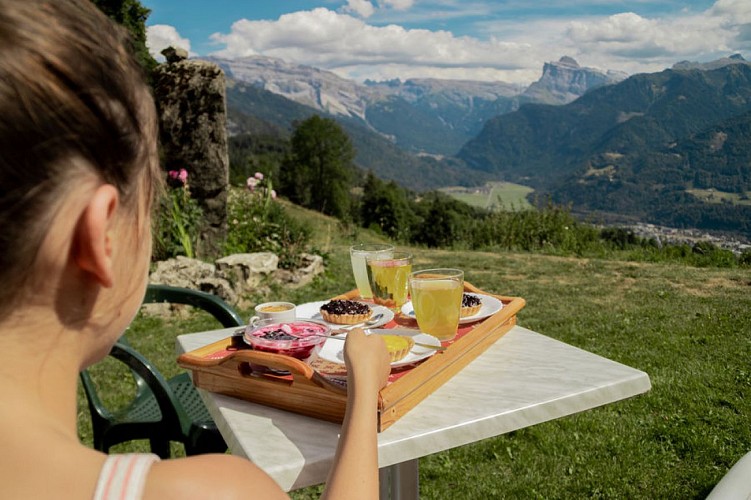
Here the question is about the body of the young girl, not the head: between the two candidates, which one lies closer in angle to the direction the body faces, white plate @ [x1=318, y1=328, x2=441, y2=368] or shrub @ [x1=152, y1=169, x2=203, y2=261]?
the white plate

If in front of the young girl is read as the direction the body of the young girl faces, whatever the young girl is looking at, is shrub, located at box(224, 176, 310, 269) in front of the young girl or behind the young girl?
in front

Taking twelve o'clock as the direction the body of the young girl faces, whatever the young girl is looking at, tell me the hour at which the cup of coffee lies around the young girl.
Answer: The cup of coffee is roughly at 11 o'clock from the young girl.

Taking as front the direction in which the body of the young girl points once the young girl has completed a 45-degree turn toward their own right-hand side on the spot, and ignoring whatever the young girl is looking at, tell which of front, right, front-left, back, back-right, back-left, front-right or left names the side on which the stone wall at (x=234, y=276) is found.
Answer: left

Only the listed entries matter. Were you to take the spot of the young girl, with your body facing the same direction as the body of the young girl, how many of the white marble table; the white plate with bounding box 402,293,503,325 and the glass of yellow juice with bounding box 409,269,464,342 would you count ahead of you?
3

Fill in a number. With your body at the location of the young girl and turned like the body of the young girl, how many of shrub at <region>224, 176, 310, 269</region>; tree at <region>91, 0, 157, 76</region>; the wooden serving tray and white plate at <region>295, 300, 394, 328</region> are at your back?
0

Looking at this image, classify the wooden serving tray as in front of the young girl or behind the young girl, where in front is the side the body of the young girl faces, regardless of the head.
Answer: in front

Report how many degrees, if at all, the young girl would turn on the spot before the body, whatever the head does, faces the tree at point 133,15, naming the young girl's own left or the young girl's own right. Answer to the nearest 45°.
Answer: approximately 45° to the young girl's own left

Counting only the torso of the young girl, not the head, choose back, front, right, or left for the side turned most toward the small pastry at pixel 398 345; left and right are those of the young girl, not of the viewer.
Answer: front

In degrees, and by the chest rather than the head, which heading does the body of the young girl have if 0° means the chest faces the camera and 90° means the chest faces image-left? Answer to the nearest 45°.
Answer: approximately 225°

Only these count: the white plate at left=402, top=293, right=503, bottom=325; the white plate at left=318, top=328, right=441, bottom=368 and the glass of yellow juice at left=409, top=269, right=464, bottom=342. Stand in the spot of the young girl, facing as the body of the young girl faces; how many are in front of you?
3

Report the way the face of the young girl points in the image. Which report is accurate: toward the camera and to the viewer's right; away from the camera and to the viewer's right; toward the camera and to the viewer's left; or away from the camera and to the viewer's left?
away from the camera and to the viewer's right

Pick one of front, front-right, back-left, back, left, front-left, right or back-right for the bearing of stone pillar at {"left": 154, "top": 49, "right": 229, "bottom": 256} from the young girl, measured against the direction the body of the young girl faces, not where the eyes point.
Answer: front-left
